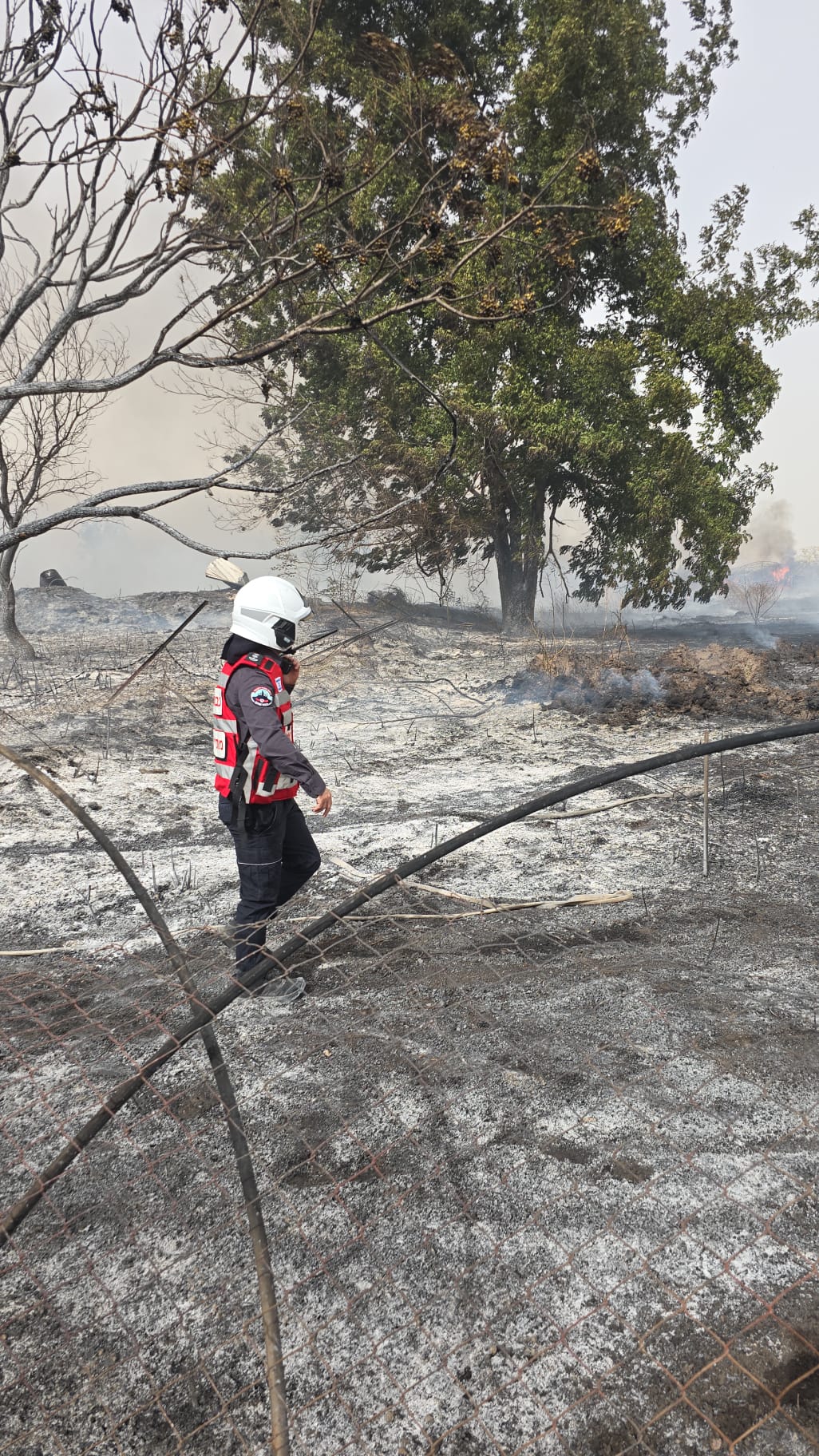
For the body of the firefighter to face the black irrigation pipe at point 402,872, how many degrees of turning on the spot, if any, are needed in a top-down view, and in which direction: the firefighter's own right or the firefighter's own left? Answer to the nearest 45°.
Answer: approximately 90° to the firefighter's own right

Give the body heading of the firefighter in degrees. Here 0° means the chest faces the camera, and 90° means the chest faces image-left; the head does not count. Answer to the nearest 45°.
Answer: approximately 270°

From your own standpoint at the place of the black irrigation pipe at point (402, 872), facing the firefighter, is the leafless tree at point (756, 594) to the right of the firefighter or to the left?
right
